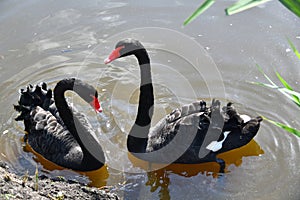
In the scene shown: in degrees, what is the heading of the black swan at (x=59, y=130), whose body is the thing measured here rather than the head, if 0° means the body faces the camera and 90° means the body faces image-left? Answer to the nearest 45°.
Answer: approximately 315°

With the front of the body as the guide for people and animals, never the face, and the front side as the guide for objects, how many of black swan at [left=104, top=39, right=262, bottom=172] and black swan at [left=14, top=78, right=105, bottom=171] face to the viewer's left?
1

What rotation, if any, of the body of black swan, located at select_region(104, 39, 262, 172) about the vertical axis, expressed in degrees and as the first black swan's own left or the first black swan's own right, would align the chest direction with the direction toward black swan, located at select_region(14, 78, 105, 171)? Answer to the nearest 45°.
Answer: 0° — it already faces it

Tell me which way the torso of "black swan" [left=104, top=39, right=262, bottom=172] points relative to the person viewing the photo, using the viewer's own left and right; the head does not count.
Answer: facing to the left of the viewer

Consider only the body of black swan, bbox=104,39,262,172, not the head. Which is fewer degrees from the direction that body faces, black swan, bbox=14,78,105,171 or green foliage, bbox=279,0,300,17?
the black swan
